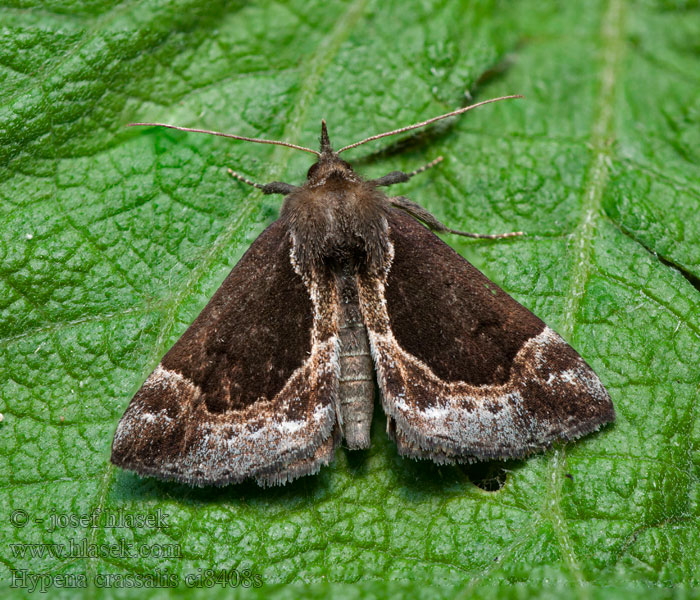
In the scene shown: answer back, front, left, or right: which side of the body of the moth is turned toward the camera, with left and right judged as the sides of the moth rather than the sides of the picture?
back
